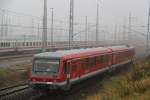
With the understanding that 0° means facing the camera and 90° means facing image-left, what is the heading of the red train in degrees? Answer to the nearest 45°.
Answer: approximately 45°
